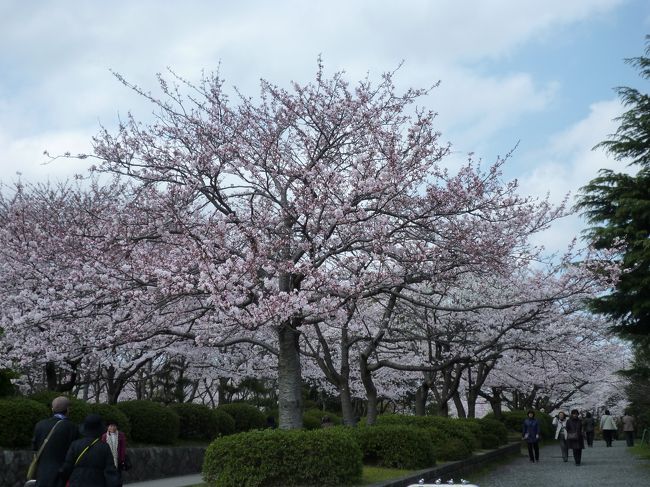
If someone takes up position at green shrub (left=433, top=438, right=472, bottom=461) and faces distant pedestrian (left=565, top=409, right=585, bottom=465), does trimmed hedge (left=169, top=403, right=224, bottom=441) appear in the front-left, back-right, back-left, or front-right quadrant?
back-left

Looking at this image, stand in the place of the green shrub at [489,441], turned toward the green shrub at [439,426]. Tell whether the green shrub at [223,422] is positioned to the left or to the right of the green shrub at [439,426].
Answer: right

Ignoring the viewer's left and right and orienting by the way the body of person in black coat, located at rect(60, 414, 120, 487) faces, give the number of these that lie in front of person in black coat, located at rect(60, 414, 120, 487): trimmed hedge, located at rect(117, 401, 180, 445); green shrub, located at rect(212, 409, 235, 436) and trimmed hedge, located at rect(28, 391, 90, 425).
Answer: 3

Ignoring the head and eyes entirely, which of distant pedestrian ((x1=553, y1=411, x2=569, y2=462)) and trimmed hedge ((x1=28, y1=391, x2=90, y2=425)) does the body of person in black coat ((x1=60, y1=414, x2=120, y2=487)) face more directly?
the trimmed hedge

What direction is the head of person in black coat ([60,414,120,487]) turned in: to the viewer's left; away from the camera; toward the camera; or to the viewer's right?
away from the camera

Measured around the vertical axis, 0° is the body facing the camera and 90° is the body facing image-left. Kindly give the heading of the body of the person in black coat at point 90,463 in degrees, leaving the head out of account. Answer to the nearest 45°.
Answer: approximately 180°

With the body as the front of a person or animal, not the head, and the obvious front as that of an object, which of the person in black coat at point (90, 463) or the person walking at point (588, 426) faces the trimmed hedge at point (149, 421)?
the person in black coat

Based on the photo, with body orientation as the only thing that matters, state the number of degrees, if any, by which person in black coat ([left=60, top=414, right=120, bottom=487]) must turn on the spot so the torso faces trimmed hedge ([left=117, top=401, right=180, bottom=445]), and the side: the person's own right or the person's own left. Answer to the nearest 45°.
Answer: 0° — they already face it

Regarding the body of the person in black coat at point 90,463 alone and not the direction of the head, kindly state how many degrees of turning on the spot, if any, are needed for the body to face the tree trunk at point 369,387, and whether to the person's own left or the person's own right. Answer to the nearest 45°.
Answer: approximately 45° to the person's own right

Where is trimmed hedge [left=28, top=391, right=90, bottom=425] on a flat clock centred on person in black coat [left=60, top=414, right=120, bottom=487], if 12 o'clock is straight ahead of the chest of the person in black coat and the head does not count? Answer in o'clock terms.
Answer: The trimmed hedge is roughly at 12 o'clock from the person in black coat.
